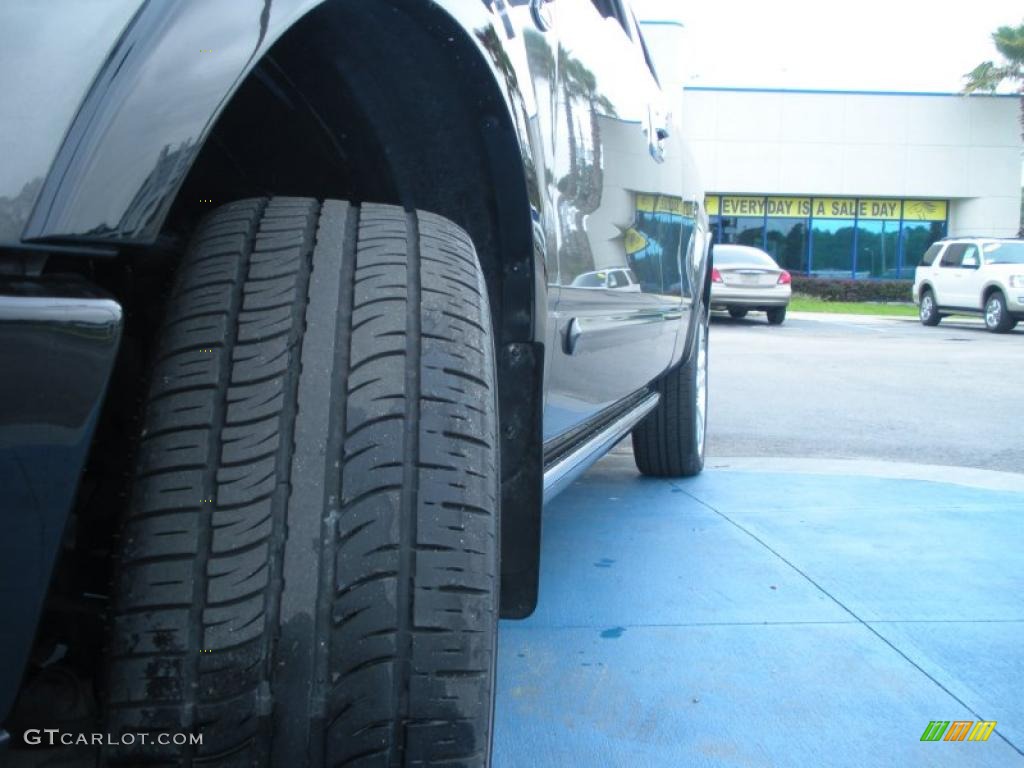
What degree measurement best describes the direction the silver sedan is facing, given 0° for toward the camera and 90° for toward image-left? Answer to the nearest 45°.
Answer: approximately 180°

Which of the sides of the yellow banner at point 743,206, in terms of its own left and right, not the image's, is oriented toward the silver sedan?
front

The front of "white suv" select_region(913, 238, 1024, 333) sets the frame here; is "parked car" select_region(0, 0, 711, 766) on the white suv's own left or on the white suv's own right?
on the white suv's own right

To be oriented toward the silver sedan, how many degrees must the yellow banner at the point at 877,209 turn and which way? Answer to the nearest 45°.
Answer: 0° — it already faces it

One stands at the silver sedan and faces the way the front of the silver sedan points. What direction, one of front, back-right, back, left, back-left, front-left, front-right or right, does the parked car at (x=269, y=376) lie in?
back

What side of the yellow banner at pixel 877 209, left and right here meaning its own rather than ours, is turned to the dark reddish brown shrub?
front

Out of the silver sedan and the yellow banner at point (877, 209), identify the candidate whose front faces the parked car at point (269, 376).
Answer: the yellow banner

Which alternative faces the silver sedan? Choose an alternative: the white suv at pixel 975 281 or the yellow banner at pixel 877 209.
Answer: the yellow banner

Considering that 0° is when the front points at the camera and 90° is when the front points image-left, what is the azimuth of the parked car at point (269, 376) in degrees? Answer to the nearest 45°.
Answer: approximately 45°

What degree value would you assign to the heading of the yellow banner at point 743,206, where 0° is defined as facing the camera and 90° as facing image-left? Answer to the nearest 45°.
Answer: approximately 0°

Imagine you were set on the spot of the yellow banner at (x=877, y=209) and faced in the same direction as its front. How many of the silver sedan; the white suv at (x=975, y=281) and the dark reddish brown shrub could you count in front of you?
3

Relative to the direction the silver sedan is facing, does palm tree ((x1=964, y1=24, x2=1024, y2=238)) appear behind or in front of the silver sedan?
in front

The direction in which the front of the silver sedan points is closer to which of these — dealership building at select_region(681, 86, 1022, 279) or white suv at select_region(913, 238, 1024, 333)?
the dealership building
